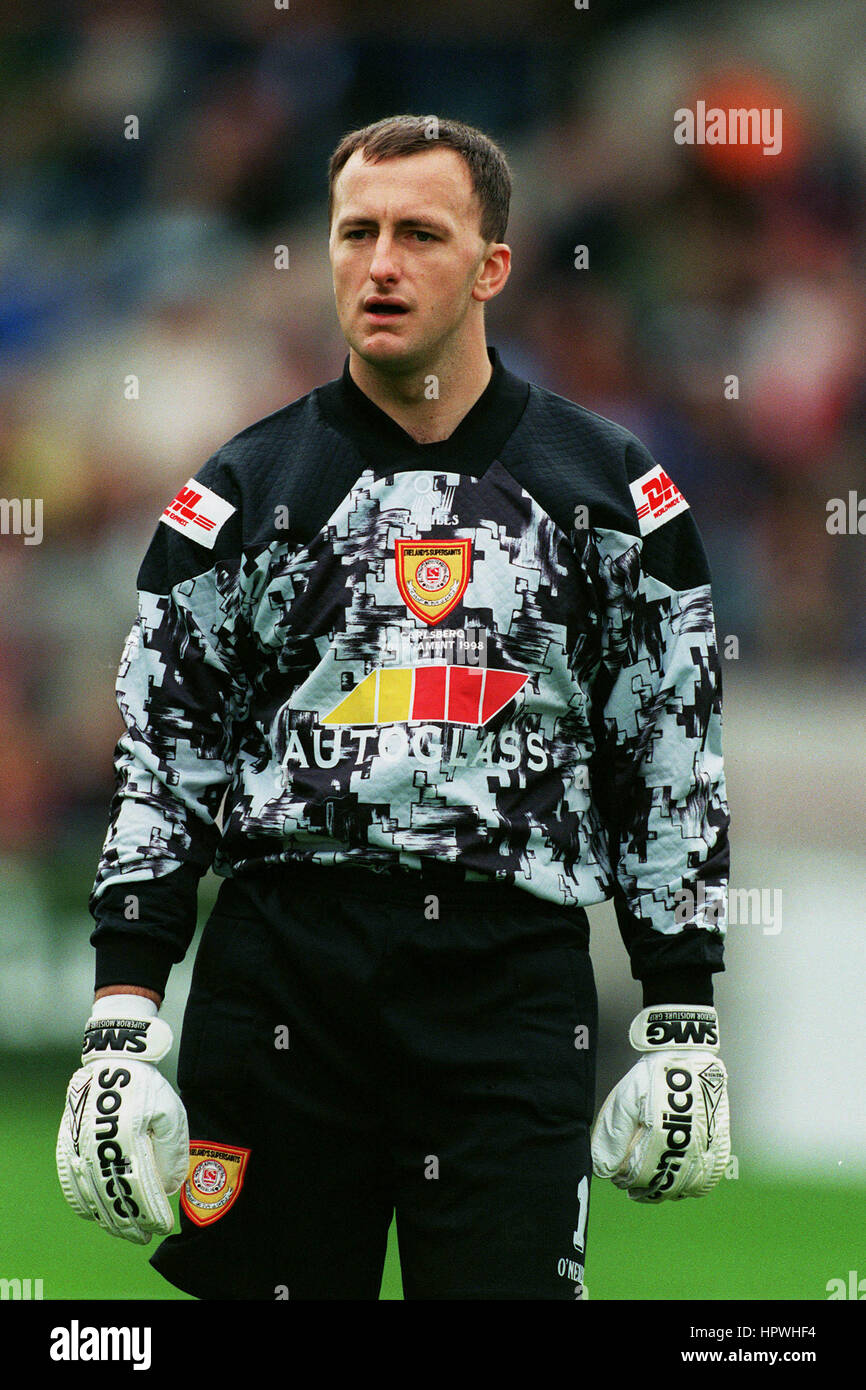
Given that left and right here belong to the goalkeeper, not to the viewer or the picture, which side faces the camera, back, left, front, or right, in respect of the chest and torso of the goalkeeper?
front

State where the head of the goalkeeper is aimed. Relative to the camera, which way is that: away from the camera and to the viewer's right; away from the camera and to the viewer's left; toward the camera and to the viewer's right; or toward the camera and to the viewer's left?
toward the camera and to the viewer's left
